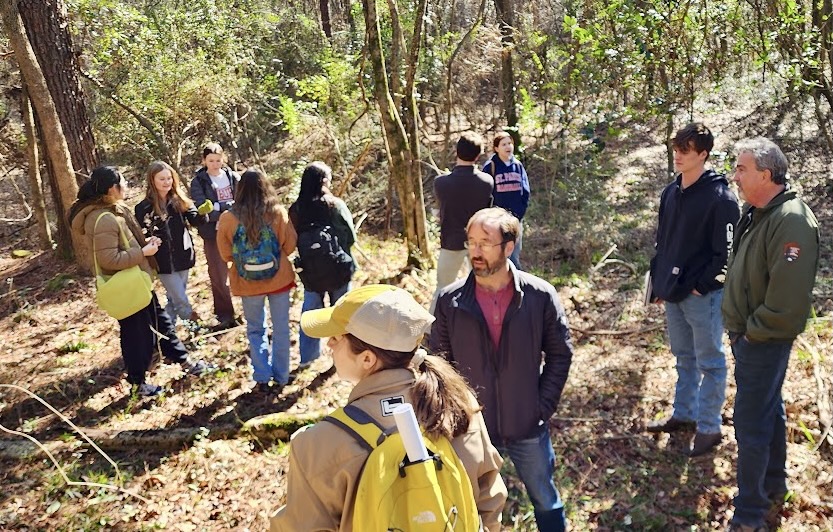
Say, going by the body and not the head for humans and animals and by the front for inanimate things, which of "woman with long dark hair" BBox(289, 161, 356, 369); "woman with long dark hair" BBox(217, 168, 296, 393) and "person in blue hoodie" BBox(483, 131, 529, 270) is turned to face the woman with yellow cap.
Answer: the person in blue hoodie

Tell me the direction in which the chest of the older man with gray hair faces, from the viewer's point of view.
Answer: to the viewer's left

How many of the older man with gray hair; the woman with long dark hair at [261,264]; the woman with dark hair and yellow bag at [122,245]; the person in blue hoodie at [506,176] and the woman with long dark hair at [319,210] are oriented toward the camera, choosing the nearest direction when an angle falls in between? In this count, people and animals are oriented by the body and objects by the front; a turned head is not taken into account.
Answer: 1

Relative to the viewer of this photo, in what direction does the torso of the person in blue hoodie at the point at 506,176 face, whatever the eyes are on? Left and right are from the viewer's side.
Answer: facing the viewer

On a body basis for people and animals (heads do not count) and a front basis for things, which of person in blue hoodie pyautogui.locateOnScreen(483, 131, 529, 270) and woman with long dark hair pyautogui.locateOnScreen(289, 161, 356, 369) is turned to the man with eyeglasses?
the person in blue hoodie

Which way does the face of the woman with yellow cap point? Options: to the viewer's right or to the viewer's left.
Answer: to the viewer's left

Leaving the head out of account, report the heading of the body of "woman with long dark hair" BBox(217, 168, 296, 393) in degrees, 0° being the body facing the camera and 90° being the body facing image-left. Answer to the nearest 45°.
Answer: approximately 180°

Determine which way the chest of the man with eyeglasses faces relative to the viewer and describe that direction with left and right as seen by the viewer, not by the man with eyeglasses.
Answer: facing the viewer and to the left of the viewer

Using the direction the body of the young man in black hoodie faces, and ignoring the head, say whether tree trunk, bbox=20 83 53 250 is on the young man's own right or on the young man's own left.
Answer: on the young man's own right

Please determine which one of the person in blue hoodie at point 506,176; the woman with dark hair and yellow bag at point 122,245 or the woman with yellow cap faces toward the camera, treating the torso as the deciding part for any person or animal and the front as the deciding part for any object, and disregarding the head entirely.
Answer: the person in blue hoodie

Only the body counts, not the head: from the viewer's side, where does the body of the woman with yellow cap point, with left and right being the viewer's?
facing away from the viewer and to the left of the viewer

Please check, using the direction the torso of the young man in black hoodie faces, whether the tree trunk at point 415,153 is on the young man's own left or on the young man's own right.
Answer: on the young man's own right

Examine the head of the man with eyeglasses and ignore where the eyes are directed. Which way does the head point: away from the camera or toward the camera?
toward the camera

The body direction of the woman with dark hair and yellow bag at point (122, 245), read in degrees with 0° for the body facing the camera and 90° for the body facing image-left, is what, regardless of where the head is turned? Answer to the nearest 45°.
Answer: approximately 270°

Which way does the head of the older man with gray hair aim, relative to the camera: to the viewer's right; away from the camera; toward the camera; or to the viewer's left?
to the viewer's left
